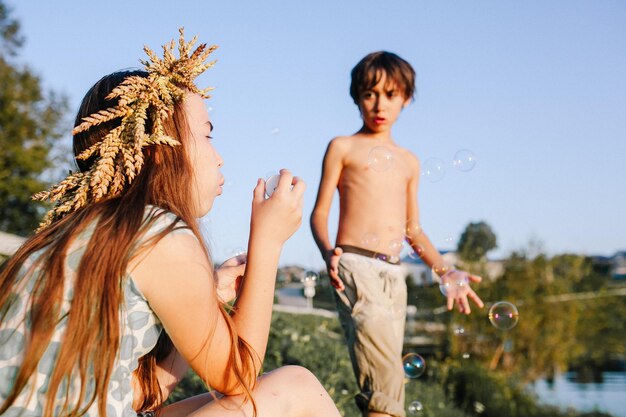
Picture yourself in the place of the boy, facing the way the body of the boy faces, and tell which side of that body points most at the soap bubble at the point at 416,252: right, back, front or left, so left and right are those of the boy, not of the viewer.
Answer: left

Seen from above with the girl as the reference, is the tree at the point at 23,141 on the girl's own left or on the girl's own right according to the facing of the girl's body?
on the girl's own left

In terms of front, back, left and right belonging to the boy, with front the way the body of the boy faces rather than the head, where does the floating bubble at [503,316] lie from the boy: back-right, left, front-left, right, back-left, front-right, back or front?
left

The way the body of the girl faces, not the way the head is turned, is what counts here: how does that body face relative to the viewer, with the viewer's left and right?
facing to the right of the viewer

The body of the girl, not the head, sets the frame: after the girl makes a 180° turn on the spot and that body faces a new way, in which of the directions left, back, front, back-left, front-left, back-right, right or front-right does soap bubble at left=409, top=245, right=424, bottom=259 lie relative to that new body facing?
back-right

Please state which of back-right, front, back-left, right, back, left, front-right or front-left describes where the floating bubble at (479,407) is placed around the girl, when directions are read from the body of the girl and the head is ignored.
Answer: front-left

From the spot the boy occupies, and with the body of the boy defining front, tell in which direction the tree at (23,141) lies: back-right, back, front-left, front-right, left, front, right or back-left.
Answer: back
